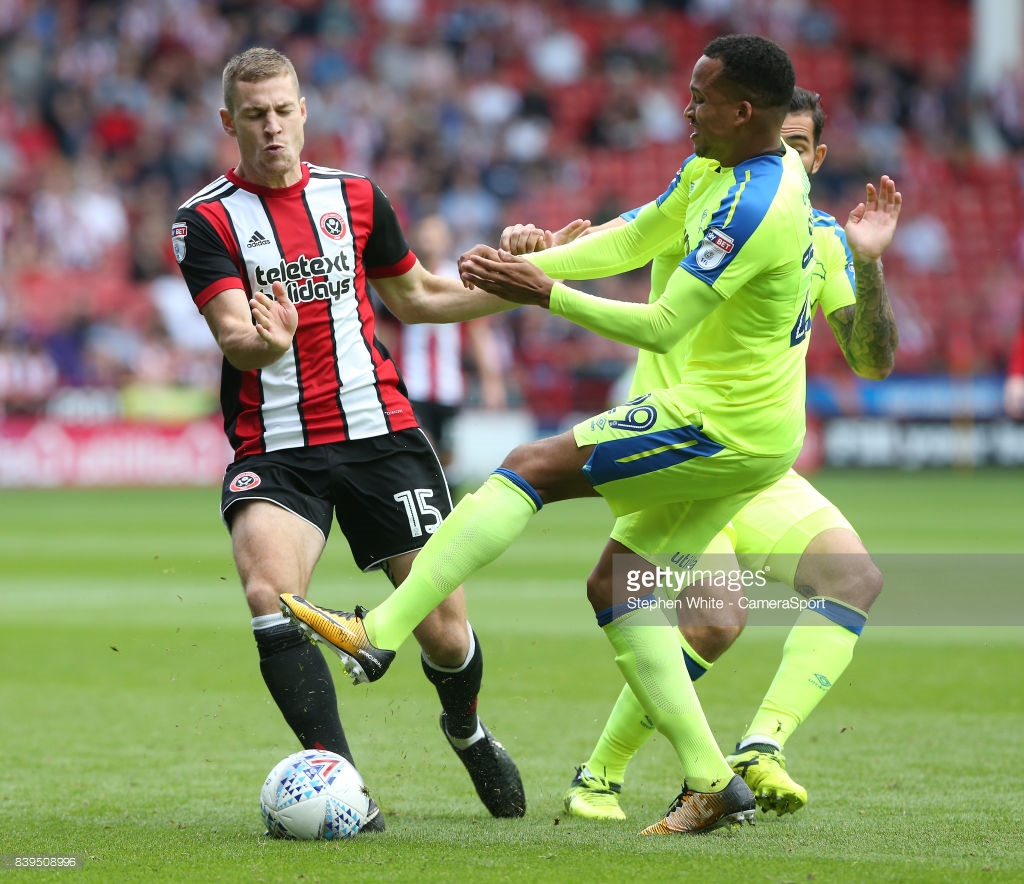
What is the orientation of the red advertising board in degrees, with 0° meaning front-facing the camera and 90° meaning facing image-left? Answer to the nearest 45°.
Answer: approximately 0°

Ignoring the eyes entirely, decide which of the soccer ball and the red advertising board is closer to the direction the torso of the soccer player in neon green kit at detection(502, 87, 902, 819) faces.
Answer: the soccer ball

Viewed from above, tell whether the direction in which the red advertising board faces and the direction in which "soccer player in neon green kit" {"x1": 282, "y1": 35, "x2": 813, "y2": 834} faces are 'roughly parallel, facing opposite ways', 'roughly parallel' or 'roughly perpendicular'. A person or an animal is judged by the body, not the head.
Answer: roughly perpendicular

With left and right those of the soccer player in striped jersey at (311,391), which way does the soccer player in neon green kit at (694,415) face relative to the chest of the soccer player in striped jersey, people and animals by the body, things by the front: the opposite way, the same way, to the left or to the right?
to the right

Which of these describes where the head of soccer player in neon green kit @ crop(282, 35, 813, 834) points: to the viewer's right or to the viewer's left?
to the viewer's left

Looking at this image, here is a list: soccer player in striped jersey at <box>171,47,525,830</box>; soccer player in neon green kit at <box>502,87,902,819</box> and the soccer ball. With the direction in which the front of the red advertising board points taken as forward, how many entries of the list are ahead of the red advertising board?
3

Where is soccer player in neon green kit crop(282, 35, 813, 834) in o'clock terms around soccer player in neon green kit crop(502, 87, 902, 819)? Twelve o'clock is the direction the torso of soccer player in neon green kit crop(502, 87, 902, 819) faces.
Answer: soccer player in neon green kit crop(282, 35, 813, 834) is roughly at 1 o'clock from soccer player in neon green kit crop(502, 87, 902, 819).

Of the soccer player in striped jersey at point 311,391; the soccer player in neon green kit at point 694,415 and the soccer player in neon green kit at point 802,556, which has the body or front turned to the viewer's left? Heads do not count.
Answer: the soccer player in neon green kit at point 694,415

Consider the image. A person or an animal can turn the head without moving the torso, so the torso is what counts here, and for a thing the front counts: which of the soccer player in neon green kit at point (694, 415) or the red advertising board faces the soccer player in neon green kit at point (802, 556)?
the red advertising board

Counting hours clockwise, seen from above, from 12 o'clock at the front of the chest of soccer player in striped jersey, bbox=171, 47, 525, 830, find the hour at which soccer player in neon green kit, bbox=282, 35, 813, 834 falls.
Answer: The soccer player in neon green kit is roughly at 10 o'clock from the soccer player in striped jersey.
